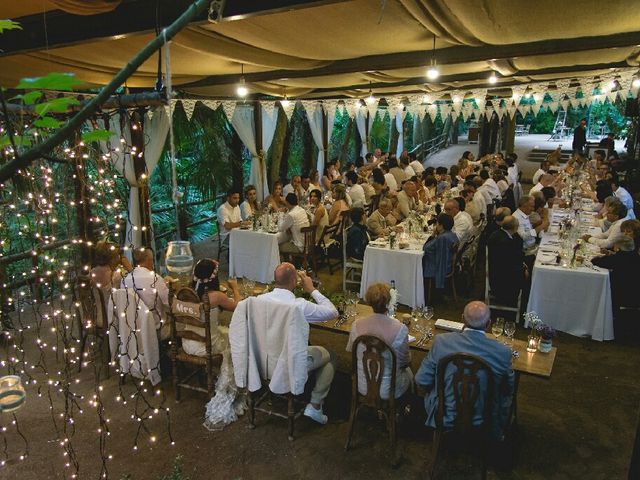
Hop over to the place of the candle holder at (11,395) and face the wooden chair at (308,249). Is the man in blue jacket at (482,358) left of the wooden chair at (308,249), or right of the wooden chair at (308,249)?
right

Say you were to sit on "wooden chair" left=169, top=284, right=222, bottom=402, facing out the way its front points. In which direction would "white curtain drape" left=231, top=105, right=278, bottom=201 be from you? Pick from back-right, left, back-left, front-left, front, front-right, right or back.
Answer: front-left

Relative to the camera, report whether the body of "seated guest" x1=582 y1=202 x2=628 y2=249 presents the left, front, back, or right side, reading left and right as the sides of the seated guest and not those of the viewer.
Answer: left

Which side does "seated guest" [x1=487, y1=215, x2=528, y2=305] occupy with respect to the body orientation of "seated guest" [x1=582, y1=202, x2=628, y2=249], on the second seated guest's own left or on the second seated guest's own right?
on the second seated guest's own left

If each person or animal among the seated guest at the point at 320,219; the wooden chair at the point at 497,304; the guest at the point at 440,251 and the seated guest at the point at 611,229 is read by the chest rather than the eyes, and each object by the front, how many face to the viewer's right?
1

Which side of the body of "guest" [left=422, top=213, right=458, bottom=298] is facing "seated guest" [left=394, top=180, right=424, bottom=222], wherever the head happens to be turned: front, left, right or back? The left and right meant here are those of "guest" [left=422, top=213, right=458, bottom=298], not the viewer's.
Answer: right

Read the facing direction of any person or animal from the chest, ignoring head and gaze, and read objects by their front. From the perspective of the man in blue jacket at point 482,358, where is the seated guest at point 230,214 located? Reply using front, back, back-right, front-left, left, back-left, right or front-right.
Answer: front-left

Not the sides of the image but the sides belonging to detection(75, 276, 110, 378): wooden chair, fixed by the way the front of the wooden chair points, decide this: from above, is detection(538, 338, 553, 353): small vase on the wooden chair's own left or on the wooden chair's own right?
on the wooden chair's own right

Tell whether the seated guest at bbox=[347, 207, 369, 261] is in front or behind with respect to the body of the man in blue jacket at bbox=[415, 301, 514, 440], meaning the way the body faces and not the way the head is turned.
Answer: in front

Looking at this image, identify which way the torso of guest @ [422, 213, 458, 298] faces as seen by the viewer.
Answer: to the viewer's left

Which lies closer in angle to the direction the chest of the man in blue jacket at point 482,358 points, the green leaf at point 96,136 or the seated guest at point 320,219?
the seated guest

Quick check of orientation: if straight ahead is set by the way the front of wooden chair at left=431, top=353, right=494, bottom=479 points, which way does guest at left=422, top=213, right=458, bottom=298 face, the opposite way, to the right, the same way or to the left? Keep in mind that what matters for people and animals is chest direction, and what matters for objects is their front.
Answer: to the left

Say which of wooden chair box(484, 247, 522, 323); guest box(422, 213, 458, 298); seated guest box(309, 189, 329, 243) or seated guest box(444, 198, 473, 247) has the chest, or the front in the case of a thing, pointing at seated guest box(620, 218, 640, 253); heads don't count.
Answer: the wooden chair

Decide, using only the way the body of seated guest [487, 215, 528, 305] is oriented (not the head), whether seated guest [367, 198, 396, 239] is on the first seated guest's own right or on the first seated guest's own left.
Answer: on the first seated guest's own left

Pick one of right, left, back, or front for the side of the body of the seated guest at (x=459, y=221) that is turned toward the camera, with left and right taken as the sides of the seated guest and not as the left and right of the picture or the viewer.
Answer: left

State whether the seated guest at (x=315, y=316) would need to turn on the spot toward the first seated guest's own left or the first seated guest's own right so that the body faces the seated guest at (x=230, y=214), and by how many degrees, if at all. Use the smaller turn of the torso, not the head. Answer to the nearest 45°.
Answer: approximately 45° to the first seated guest's own left

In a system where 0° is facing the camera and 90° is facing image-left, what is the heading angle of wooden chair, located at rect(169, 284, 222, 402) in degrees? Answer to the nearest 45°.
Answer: approximately 225°

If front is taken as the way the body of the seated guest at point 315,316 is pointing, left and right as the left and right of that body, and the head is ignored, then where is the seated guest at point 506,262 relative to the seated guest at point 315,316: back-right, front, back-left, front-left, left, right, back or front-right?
front
